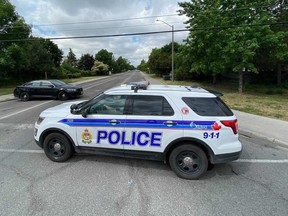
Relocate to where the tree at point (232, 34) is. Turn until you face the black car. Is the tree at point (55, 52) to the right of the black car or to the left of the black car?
right

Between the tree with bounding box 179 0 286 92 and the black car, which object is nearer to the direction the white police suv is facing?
the black car

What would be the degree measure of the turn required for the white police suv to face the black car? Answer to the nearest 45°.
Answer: approximately 45° to its right

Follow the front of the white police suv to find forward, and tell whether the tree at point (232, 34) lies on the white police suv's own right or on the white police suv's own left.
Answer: on the white police suv's own right

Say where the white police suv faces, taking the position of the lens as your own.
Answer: facing to the left of the viewer

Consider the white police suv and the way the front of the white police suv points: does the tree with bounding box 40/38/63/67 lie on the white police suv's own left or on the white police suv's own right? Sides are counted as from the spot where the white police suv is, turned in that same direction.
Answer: on the white police suv's own right
